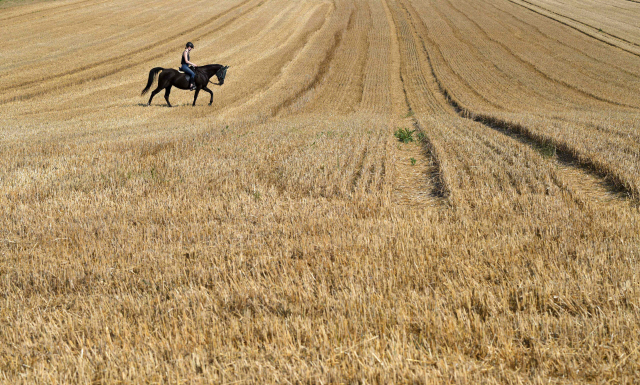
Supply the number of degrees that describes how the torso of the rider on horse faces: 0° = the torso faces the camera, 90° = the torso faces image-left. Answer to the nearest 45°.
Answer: approximately 270°
